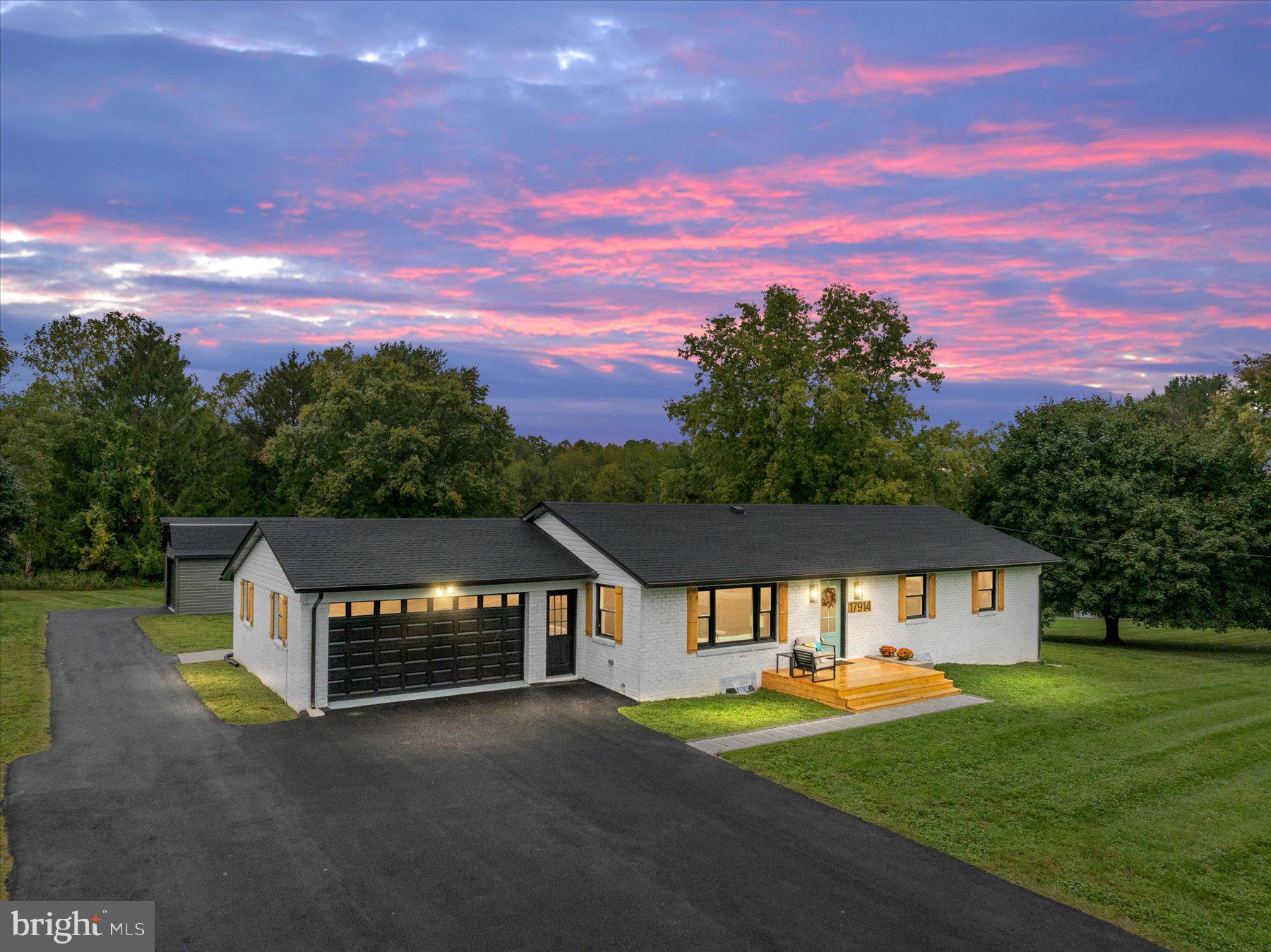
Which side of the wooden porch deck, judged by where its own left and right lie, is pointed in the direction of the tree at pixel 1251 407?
left

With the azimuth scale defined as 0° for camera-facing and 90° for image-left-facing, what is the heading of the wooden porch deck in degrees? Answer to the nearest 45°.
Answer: approximately 315°

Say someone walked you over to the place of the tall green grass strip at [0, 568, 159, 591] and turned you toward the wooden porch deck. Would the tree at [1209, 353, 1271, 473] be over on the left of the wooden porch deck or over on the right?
left

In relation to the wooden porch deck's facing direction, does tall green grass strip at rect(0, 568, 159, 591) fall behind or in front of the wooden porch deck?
behind
